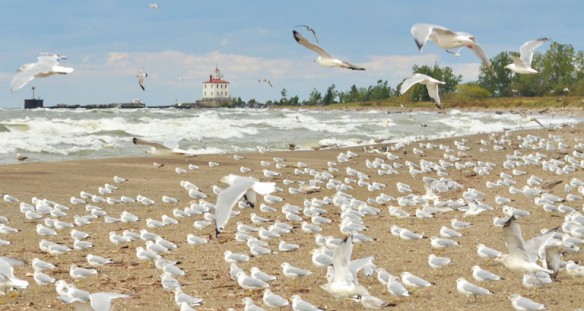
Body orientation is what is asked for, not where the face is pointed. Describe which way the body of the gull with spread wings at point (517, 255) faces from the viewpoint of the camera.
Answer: to the viewer's left

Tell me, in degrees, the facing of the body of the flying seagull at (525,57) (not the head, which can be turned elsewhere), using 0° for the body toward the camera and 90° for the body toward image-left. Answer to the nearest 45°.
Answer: approximately 90°

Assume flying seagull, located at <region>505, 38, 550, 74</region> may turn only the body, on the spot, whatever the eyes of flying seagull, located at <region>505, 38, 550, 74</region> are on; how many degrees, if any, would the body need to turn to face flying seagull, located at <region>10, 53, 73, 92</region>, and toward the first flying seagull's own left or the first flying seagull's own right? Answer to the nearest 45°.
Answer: approximately 45° to the first flying seagull's own left

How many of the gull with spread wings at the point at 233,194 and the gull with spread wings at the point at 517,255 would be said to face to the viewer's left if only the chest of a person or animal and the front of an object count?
2

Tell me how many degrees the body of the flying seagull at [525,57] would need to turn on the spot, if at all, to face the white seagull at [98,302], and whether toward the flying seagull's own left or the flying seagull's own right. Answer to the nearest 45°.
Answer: approximately 45° to the flying seagull's own left

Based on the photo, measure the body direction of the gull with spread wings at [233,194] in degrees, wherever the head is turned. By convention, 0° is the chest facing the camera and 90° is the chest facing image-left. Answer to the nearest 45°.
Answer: approximately 90°

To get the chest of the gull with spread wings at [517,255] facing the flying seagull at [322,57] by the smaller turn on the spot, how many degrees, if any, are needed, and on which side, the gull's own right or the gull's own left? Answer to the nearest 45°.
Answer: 0° — it already faces it

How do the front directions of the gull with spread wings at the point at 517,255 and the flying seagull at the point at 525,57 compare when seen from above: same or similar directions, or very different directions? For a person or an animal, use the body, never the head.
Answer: same or similar directions

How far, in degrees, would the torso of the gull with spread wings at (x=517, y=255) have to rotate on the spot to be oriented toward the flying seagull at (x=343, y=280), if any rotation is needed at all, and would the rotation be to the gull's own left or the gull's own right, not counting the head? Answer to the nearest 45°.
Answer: approximately 45° to the gull's own left

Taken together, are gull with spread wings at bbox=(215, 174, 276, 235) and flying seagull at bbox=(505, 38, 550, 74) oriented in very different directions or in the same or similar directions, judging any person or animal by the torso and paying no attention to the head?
same or similar directions

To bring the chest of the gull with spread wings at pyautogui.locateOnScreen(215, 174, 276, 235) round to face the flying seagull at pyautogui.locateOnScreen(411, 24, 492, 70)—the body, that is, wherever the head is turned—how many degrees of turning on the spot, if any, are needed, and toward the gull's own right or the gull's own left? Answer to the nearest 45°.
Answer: approximately 180°

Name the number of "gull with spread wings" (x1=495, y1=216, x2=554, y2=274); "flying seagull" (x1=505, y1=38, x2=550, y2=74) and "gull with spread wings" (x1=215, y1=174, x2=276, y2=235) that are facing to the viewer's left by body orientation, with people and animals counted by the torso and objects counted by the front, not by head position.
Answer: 3
